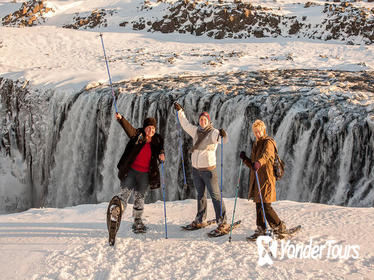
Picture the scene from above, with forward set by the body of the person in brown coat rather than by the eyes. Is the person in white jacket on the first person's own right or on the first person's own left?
on the first person's own right

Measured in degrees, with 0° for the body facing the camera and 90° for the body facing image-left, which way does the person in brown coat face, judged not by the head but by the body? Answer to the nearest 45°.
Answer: approximately 45°

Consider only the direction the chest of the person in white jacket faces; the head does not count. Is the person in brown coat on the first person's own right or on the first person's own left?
on the first person's own left

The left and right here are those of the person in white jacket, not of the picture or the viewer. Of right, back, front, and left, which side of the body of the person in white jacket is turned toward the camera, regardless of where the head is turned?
front

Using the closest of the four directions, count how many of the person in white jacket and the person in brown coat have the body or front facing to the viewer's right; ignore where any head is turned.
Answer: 0
